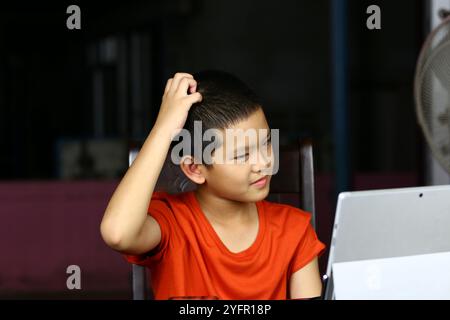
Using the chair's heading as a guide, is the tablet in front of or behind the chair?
in front

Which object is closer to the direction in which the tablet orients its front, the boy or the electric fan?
the boy

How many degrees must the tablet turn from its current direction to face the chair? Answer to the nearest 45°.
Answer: approximately 45° to its left

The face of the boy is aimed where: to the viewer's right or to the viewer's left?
to the viewer's right

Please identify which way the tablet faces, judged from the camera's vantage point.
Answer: facing away from the viewer and to the left of the viewer
